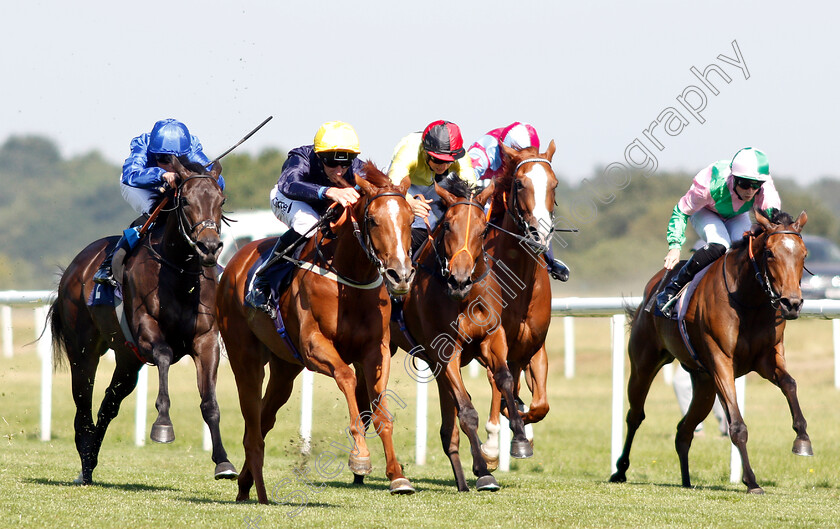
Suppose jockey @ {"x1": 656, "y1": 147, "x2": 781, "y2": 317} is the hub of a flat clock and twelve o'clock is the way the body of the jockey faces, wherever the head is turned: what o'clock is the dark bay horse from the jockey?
The dark bay horse is roughly at 4 o'clock from the jockey.

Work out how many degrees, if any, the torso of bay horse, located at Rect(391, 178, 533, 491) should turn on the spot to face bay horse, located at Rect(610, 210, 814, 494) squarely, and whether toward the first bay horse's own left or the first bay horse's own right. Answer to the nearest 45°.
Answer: approximately 45° to the first bay horse's own left

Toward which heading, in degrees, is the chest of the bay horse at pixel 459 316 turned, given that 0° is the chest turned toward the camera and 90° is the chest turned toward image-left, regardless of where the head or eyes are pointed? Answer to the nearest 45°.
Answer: approximately 315°

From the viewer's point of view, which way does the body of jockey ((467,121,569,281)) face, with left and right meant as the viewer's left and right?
facing the viewer and to the right of the viewer

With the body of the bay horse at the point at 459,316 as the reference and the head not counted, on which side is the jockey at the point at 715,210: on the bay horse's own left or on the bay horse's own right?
on the bay horse's own left

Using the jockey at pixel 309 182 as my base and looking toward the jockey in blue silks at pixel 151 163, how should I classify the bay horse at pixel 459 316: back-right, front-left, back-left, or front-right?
back-right

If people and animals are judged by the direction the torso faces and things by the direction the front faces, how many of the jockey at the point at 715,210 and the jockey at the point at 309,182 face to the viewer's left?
0

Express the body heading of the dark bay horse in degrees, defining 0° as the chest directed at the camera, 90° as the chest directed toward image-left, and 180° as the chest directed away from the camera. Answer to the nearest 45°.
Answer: approximately 315°

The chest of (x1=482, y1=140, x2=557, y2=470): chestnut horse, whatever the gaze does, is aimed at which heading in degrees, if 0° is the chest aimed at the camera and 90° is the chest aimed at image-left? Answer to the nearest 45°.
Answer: approximately 315°

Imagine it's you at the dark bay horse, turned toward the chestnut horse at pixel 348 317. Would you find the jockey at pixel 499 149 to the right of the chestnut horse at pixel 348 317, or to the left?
left

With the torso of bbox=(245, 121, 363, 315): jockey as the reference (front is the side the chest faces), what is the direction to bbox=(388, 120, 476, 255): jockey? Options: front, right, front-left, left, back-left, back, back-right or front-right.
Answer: left

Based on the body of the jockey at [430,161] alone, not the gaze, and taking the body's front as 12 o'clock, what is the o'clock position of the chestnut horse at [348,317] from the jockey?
The chestnut horse is roughly at 2 o'clock from the jockey.

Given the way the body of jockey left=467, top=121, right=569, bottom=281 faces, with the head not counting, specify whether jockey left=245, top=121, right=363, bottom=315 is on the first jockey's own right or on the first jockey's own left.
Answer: on the first jockey's own right
